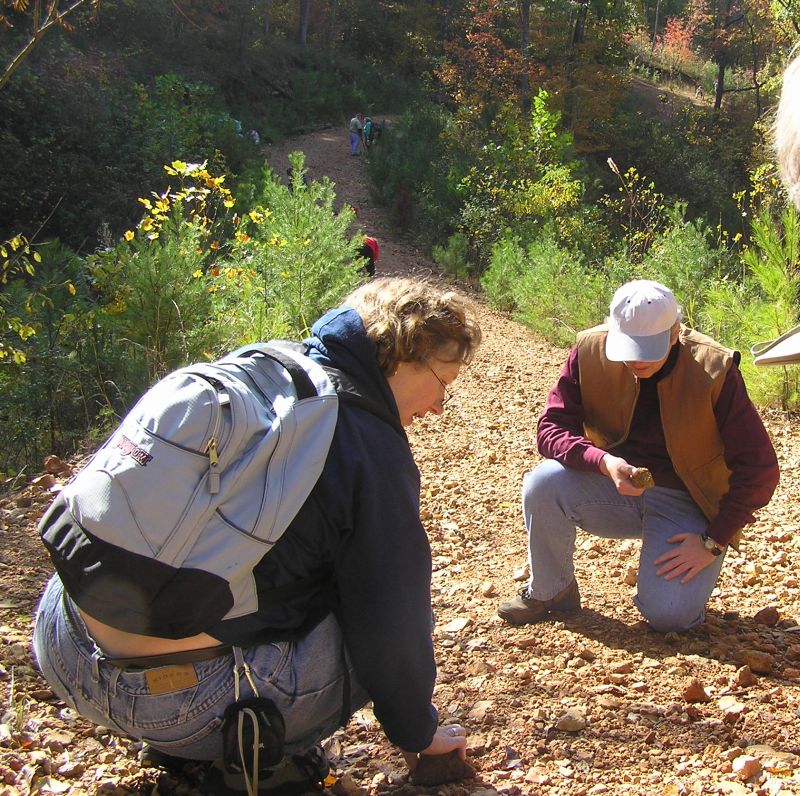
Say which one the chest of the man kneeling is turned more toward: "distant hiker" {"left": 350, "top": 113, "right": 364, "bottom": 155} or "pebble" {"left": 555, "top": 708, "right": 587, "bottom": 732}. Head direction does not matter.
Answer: the pebble

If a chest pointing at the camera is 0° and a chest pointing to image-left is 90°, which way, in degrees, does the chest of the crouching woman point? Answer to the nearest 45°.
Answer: approximately 225°

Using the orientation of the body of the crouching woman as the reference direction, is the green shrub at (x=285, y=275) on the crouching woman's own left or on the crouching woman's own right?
on the crouching woman's own left

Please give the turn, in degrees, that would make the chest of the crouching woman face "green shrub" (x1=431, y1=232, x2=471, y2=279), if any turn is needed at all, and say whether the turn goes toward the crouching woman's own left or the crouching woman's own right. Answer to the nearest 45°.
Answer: approximately 45° to the crouching woman's own left

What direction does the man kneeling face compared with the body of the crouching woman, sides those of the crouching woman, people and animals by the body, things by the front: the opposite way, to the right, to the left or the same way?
the opposite way

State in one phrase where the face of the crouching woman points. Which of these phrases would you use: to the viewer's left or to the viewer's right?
to the viewer's right

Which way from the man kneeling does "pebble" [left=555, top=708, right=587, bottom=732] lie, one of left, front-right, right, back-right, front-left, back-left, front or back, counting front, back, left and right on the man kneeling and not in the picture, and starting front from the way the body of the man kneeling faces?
front-left

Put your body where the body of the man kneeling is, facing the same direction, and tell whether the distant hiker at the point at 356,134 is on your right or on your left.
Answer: on your right

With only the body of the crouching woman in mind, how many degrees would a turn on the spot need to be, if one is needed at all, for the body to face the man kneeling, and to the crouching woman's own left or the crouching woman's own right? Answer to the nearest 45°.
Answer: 0° — they already face them

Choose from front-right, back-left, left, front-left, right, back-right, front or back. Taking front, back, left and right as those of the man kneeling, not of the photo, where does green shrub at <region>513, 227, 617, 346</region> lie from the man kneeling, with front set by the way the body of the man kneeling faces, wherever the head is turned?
back-right

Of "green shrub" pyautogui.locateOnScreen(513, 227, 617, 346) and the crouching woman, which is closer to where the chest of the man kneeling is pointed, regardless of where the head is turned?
the crouching woman

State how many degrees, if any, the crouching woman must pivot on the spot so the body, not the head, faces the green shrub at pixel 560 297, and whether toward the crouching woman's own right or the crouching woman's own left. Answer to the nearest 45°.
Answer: approximately 45° to the crouching woman's own left

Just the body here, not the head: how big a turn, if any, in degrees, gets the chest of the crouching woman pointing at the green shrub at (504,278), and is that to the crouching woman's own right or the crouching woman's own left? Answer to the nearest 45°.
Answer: approximately 45° to the crouching woman's own left
